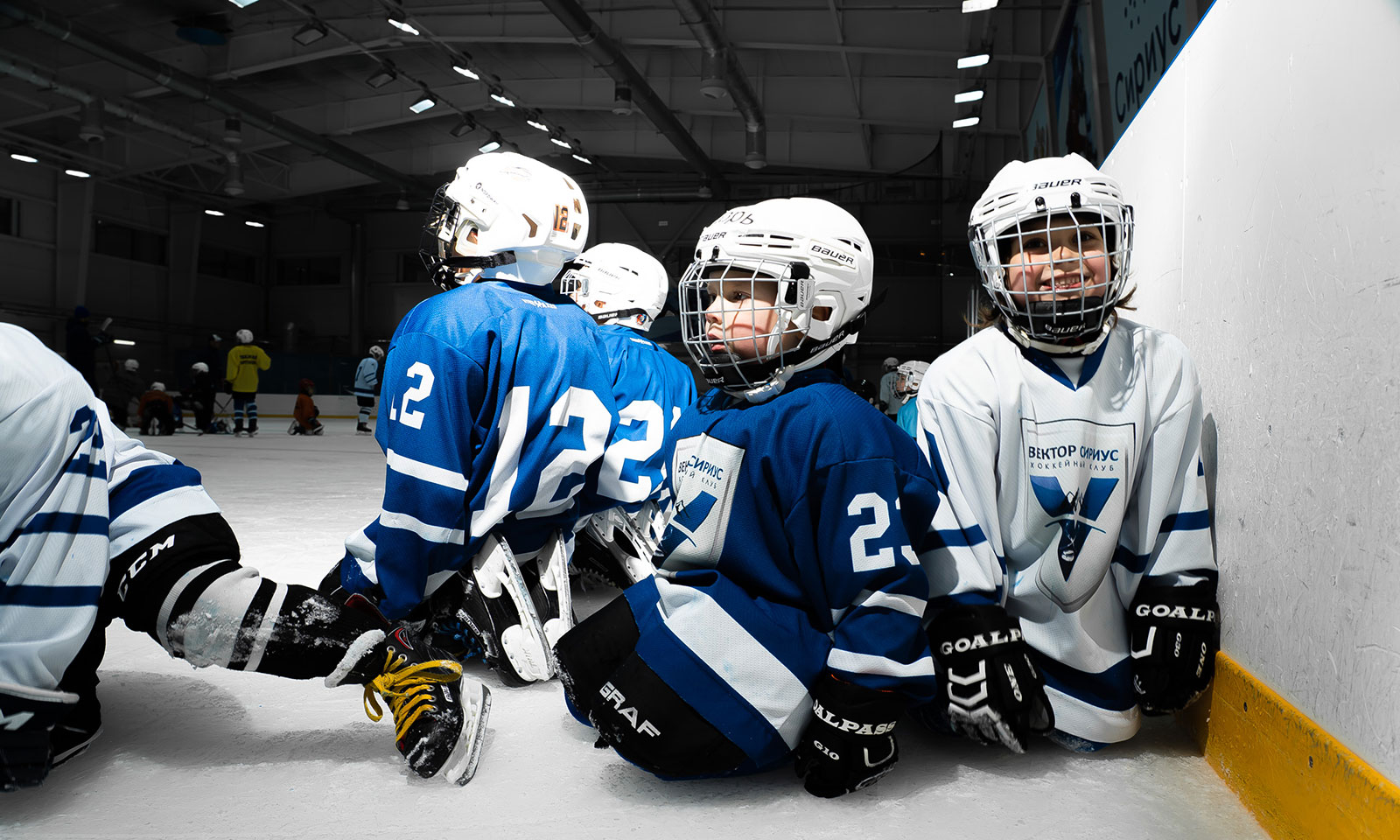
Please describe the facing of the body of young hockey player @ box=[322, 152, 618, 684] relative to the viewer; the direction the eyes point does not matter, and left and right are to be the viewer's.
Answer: facing away from the viewer and to the left of the viewer

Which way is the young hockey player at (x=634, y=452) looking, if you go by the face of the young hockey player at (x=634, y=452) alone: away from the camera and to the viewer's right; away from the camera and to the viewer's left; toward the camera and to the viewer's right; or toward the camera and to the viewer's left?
away from the camera and to the viewer's left

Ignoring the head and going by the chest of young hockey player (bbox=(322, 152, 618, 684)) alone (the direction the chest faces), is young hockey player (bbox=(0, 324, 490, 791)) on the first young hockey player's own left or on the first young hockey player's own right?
on the first young hockey player's own left
